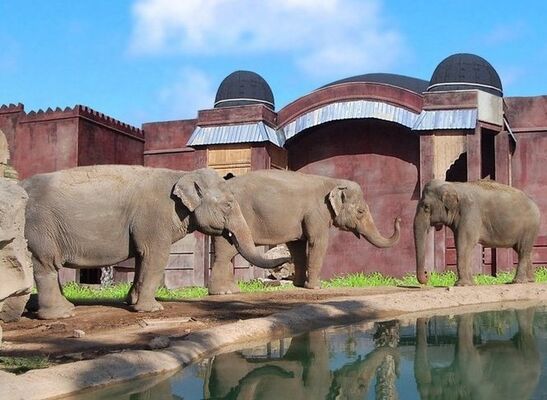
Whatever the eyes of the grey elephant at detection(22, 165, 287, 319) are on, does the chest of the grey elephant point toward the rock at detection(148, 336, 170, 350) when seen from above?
no

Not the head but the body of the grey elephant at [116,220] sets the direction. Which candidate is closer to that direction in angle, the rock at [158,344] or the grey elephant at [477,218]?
the grey elephant

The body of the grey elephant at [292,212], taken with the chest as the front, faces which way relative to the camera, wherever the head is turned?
to the viewer's right

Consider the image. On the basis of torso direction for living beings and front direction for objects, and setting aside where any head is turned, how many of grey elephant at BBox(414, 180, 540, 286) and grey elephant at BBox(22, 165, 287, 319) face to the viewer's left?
1

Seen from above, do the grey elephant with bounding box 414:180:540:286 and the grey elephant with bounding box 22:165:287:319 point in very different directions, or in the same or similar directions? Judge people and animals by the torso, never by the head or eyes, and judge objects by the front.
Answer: very different directions

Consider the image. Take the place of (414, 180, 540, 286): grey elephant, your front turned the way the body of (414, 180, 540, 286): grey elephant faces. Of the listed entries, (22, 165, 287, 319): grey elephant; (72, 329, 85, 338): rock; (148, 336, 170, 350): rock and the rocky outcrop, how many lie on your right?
0

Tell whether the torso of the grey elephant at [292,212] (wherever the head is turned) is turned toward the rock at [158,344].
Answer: no

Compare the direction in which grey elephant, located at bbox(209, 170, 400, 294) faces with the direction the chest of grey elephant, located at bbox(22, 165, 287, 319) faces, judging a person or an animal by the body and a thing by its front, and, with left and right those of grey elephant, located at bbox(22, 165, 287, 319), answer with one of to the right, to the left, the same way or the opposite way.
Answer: the same way

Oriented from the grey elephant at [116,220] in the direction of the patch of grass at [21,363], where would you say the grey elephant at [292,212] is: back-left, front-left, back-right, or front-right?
back-left

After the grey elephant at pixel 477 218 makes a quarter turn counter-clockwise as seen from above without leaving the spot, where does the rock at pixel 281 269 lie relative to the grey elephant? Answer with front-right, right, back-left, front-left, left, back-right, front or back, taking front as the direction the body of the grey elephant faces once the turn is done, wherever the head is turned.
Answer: back-right

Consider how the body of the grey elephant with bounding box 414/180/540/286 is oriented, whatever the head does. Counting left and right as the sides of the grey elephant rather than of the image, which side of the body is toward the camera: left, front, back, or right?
left

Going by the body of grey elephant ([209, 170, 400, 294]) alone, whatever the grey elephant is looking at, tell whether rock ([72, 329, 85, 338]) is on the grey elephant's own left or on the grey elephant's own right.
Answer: on the grey elephant's own right

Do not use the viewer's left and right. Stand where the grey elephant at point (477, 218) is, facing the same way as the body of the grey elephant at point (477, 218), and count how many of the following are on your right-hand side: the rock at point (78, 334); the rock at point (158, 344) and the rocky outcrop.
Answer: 0

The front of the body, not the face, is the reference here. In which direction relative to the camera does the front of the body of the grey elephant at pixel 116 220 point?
to the viewer's right

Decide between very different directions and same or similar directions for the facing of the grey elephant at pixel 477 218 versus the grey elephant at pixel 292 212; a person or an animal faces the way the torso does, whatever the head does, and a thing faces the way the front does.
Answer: very different directions

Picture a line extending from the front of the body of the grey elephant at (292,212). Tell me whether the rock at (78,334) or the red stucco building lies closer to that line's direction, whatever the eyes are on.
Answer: the red stucco building

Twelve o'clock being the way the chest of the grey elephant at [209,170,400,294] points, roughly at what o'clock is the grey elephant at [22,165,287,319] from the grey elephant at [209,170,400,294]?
the grey elephant at [22,165,287,319] is roughly at 4 o'clock from the grey elephant at [209,170,400,294].

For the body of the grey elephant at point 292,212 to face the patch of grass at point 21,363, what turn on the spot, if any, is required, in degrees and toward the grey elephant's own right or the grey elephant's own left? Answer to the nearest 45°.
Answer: approximately 90° to the grey elephant's own right
